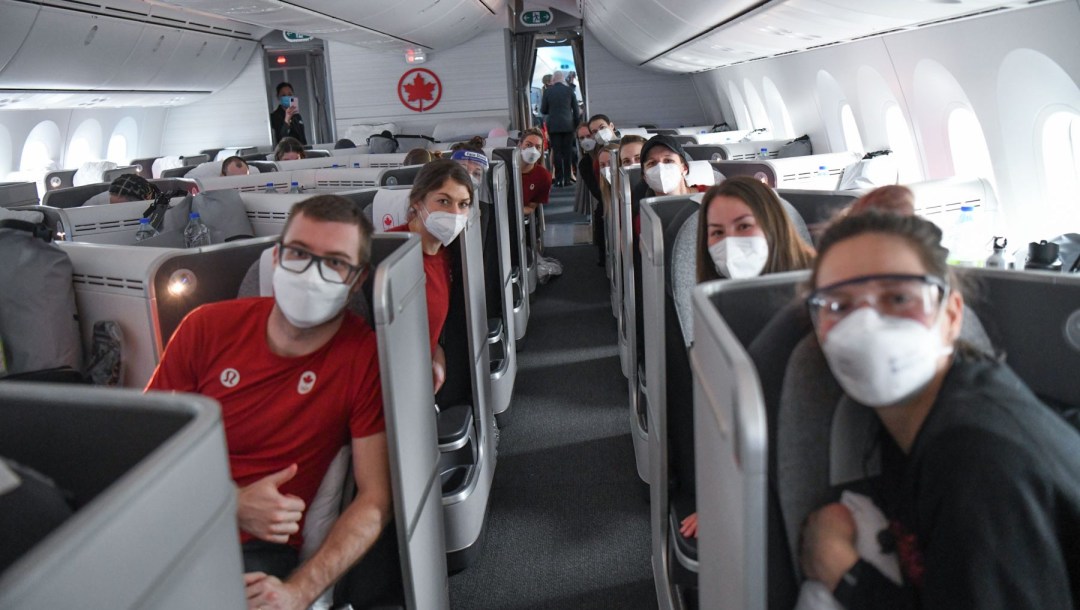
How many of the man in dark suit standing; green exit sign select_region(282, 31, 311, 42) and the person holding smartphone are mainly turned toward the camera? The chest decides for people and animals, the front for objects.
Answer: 2

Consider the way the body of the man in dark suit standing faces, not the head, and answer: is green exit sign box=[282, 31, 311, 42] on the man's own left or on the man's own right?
on the man's own left

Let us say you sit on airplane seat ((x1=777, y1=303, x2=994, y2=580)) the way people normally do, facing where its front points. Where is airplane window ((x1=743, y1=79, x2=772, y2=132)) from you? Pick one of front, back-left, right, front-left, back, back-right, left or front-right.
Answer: back-left

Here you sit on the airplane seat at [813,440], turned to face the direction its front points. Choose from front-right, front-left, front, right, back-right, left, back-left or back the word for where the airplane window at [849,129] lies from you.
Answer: back-left

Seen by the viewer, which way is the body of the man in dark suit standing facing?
away from the camera

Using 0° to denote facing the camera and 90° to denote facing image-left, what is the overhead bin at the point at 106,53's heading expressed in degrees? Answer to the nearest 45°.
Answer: approximately 315°

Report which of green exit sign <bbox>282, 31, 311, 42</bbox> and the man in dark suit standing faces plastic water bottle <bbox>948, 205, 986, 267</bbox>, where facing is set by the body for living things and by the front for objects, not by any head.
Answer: the green exit sign

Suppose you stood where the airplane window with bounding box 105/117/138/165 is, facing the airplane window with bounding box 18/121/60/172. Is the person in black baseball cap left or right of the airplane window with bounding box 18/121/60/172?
left

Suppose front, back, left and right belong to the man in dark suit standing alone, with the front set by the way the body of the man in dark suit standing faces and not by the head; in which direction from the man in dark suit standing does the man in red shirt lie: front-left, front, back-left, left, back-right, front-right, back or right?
back

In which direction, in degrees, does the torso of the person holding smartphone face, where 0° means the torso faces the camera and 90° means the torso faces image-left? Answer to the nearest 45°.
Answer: approximately 0°
